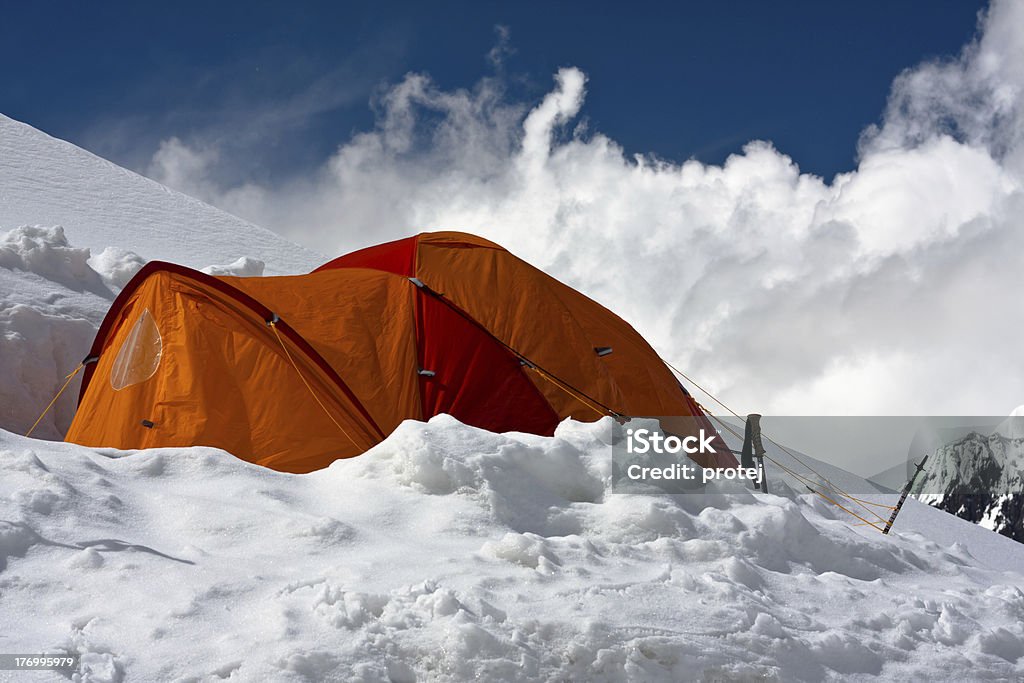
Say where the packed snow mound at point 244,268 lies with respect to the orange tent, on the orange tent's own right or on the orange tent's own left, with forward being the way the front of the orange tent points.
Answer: on the orange tent's own right

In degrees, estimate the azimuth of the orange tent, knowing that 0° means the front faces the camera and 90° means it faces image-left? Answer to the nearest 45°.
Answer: approximately 45°

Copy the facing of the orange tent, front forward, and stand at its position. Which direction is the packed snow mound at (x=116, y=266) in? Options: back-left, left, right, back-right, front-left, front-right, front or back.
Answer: right

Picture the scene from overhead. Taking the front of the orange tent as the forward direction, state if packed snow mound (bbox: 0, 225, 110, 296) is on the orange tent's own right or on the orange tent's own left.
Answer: on the orange tent's own right

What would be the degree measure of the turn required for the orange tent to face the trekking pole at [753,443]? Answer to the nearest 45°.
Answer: approximately 135° to its left
